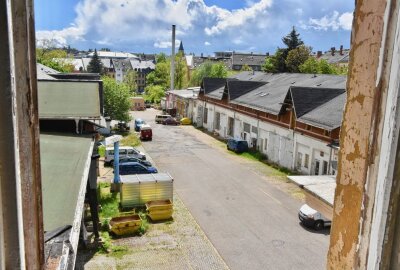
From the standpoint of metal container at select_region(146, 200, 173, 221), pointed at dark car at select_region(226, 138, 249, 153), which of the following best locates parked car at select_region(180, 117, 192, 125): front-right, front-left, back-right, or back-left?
front-left

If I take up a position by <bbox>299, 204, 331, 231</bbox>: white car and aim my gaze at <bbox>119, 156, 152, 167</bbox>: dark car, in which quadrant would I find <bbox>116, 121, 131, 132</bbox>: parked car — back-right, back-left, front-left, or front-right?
front-right

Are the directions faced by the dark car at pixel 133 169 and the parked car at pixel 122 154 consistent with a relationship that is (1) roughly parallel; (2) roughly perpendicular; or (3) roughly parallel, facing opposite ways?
roughly parallel

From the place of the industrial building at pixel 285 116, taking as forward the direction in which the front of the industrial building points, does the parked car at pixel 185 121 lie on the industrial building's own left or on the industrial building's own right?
on the industrial building's own right

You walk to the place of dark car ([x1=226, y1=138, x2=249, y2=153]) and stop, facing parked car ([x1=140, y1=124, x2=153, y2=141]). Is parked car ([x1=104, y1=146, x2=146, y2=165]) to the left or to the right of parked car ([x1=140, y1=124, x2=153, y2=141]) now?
left

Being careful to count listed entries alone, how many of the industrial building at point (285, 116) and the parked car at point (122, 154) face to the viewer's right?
1

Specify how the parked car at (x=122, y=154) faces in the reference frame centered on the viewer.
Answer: facing to the right of the viewer

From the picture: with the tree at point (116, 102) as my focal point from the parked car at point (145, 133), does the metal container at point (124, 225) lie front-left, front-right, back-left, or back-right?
back-left
